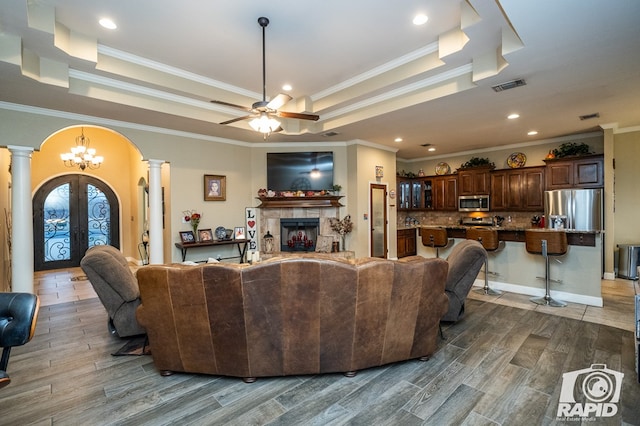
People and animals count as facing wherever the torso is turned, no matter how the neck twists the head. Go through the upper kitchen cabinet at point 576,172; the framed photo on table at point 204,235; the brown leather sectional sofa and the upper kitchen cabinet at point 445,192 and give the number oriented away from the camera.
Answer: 1

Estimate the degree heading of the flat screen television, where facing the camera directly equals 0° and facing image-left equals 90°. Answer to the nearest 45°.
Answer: approximately 0°

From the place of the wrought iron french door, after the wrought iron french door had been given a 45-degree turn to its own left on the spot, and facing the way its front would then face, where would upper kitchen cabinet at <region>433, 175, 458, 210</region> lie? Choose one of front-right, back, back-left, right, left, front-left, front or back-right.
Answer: front

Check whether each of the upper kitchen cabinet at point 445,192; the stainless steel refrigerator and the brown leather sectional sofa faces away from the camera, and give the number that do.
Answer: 1

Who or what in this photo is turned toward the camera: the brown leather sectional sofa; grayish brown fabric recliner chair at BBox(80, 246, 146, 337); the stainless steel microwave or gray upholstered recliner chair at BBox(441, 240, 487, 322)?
the stainless steel microwave

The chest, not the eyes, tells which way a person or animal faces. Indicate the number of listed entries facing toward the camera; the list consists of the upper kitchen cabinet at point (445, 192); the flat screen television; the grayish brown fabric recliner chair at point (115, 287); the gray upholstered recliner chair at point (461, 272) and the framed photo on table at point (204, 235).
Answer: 3

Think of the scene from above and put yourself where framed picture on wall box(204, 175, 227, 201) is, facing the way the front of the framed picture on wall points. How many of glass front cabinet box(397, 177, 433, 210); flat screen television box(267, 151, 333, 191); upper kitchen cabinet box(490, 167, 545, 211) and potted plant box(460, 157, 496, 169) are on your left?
4

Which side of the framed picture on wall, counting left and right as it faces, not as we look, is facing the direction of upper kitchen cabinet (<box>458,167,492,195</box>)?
left

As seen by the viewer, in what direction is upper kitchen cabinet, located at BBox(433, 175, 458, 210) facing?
toward the camera

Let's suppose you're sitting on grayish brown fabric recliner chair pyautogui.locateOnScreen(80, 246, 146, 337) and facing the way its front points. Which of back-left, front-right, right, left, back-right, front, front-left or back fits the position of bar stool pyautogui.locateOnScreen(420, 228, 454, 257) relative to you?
front-right

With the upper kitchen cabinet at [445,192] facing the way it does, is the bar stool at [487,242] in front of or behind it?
in front

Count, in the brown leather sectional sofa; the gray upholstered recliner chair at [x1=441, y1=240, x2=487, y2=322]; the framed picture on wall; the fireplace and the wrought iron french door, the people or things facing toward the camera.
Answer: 3

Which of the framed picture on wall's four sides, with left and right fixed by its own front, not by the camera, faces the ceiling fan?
front

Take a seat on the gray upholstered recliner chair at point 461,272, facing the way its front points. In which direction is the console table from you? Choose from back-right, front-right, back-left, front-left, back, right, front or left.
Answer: front-left

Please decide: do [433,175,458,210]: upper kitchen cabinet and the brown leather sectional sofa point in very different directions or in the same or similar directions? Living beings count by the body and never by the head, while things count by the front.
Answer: very different directions

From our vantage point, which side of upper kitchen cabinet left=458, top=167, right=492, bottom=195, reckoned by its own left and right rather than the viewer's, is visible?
front

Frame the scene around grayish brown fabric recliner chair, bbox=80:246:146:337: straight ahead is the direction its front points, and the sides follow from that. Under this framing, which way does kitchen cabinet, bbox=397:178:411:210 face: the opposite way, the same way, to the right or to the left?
the opposite way
